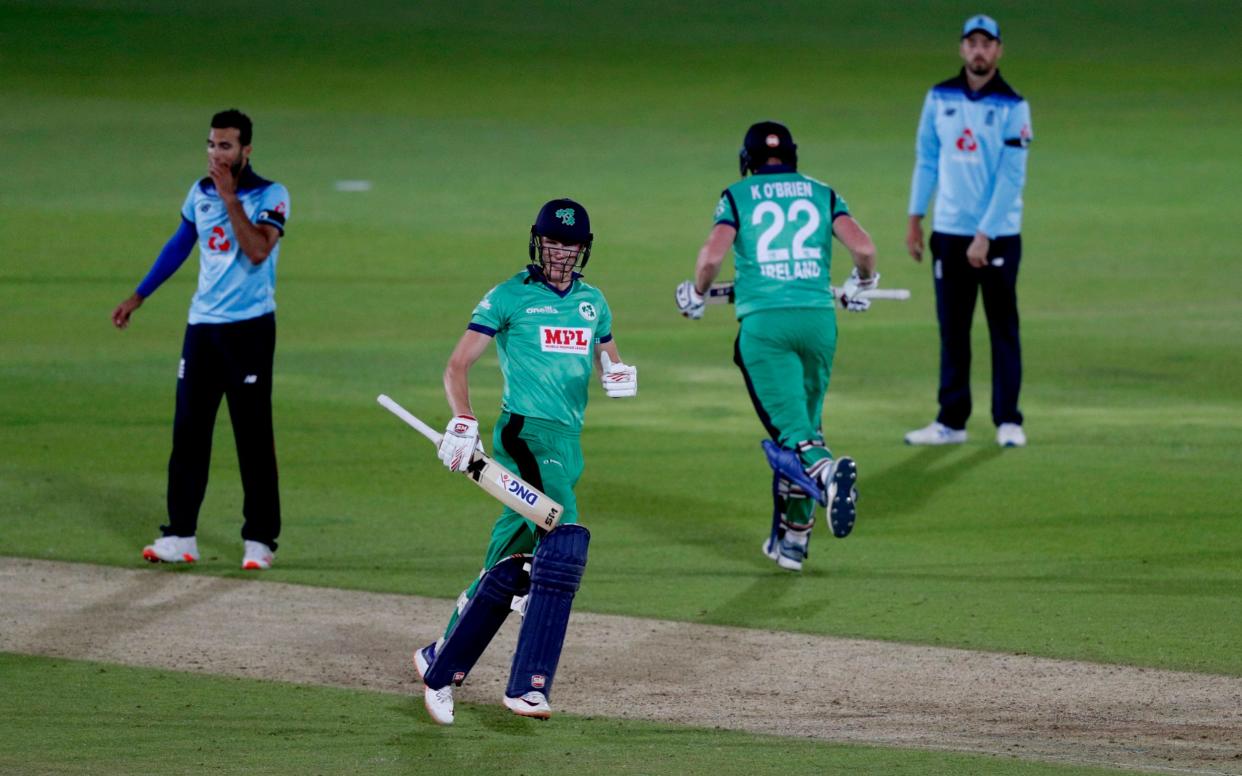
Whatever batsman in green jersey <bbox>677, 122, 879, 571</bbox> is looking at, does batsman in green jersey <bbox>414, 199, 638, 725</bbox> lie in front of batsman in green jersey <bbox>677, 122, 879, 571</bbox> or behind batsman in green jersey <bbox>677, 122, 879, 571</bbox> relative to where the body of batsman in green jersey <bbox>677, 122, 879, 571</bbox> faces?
behind

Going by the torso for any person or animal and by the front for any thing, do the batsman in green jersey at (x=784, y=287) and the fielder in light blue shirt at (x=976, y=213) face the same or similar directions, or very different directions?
very different directions

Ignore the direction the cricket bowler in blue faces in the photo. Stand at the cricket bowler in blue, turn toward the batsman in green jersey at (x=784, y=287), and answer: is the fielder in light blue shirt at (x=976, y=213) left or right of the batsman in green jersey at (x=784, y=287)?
left

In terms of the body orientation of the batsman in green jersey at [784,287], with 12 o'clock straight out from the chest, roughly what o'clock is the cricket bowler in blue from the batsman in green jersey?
The cricket bowler in blue is roughly at 9 o'clock from the batsman in green jersey.

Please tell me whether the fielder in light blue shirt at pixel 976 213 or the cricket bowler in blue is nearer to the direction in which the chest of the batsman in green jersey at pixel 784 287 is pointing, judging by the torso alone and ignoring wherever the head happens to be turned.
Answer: the fielder in light blue shirt

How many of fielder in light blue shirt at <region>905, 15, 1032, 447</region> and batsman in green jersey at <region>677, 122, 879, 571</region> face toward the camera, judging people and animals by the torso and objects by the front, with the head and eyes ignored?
1

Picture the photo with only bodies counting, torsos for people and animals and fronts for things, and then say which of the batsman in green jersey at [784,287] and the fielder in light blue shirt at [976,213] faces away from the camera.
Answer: the batsman in green jersey

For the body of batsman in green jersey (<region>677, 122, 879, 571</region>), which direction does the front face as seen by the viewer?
away from the camera
